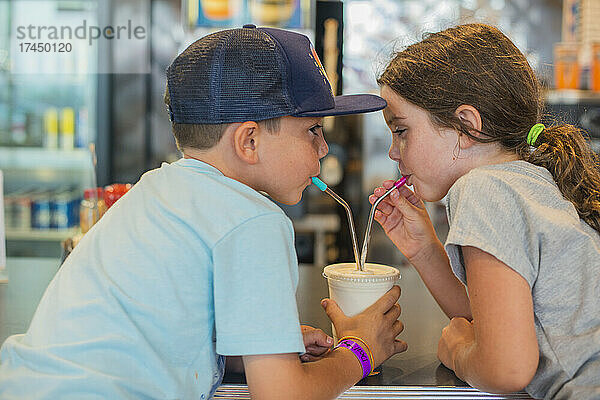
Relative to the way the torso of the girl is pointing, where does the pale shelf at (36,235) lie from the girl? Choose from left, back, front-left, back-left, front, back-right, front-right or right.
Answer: front-right

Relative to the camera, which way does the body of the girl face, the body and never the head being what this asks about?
to the viewer's left

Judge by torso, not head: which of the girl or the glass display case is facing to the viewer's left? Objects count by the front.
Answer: the girl

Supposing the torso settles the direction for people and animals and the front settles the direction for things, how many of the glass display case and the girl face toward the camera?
1

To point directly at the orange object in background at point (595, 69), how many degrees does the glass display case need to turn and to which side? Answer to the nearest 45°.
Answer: approximately 90° to its left

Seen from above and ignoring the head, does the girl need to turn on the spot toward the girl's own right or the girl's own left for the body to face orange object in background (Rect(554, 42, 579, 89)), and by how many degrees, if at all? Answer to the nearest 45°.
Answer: approximately 90° to the girl's own right

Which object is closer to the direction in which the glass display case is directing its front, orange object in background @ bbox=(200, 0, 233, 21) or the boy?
the boy

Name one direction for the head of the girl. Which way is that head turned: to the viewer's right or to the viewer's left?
to the viewer's left

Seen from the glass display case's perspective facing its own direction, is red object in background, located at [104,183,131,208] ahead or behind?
ahead

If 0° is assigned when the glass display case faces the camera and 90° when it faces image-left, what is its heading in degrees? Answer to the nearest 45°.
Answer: approximately 0°

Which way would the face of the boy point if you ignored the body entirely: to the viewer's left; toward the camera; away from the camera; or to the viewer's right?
to the viewer's right

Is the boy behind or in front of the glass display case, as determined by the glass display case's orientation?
in front

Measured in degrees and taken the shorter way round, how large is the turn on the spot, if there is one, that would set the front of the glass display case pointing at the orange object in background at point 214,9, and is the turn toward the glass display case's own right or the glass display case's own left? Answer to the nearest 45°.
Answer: approximately 90° to the glass display case's own left
